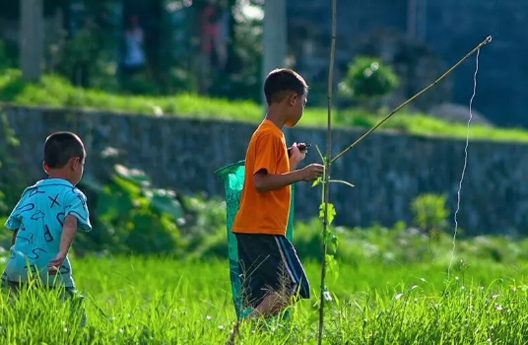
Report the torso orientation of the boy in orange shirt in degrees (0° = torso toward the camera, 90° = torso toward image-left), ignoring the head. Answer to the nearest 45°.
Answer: approximately 270°

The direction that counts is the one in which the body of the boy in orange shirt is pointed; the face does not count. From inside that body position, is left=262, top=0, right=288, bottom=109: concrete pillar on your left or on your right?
on your left

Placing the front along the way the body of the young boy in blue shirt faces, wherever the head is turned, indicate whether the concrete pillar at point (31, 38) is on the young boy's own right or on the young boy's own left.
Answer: on the young boy's own left

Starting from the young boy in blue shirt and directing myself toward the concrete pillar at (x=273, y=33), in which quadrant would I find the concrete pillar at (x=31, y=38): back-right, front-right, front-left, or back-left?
front-left

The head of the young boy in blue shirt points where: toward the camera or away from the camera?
away from the camera

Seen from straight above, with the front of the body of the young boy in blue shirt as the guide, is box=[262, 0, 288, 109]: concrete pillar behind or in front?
in front
